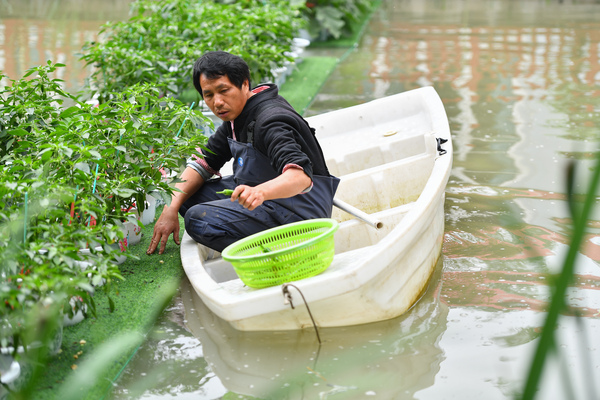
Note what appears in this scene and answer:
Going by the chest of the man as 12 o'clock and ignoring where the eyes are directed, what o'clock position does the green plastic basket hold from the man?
The green plastic basket is roughly at 10 o'clock from the man.

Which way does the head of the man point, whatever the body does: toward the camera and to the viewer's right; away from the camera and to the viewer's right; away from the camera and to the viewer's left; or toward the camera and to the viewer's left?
toward the camera and to the viewer's left

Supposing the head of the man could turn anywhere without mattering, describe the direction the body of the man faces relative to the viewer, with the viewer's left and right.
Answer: facing the viewer and to the left of the viewer
